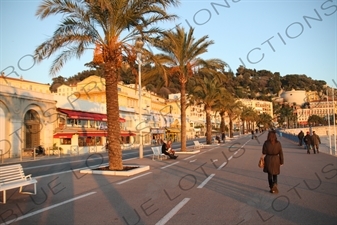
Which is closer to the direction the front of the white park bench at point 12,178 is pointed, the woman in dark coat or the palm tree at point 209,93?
the woman in dark coat

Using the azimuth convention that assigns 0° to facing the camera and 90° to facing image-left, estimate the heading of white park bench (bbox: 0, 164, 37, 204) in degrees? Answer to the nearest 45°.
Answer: approximately 315°

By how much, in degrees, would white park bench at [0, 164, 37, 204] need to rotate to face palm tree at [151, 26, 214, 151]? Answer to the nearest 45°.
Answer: approximately 90° to its left

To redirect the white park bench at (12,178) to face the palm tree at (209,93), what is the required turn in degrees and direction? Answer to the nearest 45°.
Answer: approximately 90° to its left
